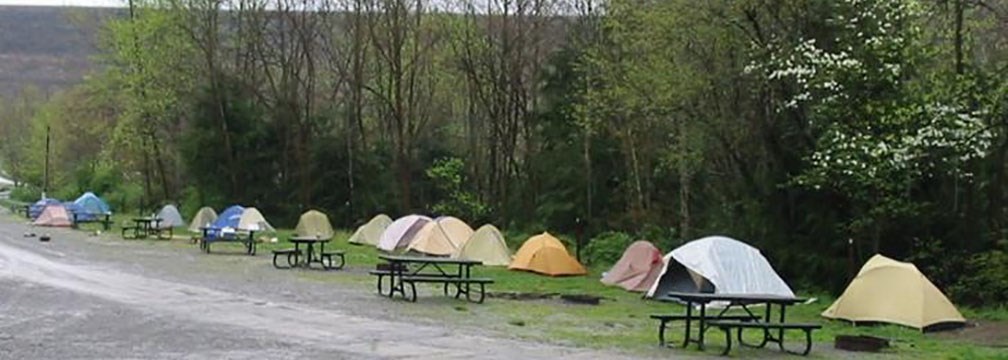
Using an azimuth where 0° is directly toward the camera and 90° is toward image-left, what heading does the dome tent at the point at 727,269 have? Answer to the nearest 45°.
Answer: approximately 45°

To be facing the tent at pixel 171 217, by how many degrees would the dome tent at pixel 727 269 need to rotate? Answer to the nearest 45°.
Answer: approximately 90° to its right

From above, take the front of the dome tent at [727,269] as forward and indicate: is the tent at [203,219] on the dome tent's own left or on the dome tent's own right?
on the dome tent's own right

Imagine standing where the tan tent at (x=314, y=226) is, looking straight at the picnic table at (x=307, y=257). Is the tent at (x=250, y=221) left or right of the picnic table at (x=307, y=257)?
right

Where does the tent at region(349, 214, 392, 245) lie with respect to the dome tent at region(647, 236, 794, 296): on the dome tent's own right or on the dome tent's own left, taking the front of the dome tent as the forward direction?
on the dome tent's own right

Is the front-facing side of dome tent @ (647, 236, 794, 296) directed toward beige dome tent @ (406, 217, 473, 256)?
no

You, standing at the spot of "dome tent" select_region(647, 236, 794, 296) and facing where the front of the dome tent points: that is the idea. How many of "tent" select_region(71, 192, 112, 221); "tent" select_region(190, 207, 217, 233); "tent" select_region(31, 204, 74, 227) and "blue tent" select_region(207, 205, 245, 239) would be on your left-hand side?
0

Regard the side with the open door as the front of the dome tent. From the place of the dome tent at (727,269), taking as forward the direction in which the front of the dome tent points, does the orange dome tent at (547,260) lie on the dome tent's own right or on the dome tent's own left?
on the dome tent's own right

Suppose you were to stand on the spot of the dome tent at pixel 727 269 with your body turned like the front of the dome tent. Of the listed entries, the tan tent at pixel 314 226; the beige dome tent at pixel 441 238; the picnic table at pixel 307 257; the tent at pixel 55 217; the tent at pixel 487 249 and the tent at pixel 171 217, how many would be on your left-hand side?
0

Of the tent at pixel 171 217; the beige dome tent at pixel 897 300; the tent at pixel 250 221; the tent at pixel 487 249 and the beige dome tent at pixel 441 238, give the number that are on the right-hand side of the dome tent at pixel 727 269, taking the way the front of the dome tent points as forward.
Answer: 4

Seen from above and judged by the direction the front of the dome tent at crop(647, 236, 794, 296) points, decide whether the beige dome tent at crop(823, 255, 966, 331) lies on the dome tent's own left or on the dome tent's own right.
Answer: on the dome tent's own left

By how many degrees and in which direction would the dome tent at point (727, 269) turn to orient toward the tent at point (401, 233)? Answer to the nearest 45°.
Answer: approximately 90° to its right

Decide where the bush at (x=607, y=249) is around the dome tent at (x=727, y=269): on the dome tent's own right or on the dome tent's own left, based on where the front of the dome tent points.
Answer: on the dome tent's own right

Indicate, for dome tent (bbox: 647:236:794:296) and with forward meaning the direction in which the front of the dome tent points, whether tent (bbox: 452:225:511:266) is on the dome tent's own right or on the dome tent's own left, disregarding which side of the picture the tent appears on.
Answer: on the dome tent's own right

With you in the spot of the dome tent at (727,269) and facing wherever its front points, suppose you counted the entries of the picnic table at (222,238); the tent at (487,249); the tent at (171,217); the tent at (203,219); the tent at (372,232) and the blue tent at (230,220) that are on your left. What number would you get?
0
